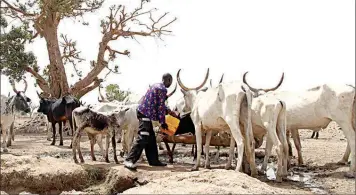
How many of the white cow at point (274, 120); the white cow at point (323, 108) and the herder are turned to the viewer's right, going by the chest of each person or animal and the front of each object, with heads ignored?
1

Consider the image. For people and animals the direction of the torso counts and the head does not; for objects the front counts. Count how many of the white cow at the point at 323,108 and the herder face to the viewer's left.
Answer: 1

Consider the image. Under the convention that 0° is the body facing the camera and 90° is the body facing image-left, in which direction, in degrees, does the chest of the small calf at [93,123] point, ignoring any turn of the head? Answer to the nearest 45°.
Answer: approximately 270°

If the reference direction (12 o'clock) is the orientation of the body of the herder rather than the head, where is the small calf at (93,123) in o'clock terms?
The small calf is roughly at 7 o'clock from the herder.

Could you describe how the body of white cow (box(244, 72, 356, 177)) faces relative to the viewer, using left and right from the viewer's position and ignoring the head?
facing to the left of the viewer

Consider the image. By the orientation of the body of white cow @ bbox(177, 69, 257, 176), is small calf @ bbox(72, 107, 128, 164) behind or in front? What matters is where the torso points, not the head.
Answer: in front

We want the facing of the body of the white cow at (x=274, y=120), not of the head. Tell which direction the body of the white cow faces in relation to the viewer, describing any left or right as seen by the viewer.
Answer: facing away from the viewer and to the left of the viewer

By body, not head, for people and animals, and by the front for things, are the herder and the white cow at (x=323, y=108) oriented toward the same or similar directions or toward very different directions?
very different directions

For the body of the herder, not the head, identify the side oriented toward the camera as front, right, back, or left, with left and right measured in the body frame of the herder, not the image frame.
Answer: right

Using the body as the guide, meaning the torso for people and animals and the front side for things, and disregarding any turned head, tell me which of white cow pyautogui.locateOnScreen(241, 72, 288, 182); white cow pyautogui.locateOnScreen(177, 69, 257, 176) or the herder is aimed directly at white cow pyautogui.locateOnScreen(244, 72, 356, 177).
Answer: the herder

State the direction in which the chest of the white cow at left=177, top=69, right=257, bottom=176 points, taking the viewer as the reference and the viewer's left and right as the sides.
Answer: facing away from the viewer and to the left of the viewer

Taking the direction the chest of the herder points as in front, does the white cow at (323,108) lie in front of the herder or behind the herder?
in front

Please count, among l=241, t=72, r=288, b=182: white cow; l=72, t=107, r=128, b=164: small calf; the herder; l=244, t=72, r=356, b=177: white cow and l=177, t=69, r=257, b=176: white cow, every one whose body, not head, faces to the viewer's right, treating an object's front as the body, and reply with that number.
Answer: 2

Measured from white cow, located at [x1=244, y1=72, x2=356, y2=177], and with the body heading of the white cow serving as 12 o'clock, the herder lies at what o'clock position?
The herder is roughly at 11 o'clock from the white cow.
